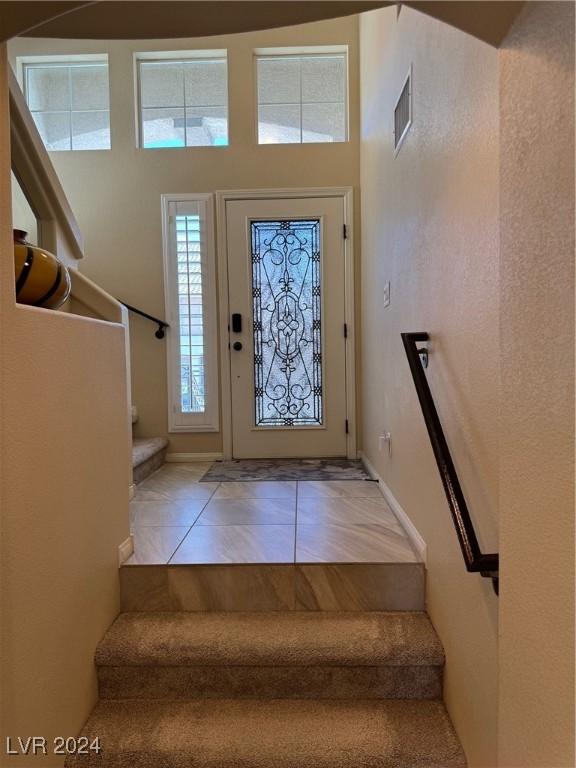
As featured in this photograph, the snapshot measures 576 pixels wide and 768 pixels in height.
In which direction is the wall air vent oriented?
to the viewer's left

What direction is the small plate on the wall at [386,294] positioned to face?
to the viewer's left

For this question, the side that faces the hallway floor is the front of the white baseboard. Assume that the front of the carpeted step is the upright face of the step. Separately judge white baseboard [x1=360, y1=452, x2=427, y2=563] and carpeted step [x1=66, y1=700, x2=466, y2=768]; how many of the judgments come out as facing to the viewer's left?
1

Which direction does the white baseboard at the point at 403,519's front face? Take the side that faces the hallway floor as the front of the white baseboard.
to the viewer's left

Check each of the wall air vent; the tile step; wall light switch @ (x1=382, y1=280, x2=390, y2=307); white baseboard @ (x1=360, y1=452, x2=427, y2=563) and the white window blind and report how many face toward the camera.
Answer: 2
